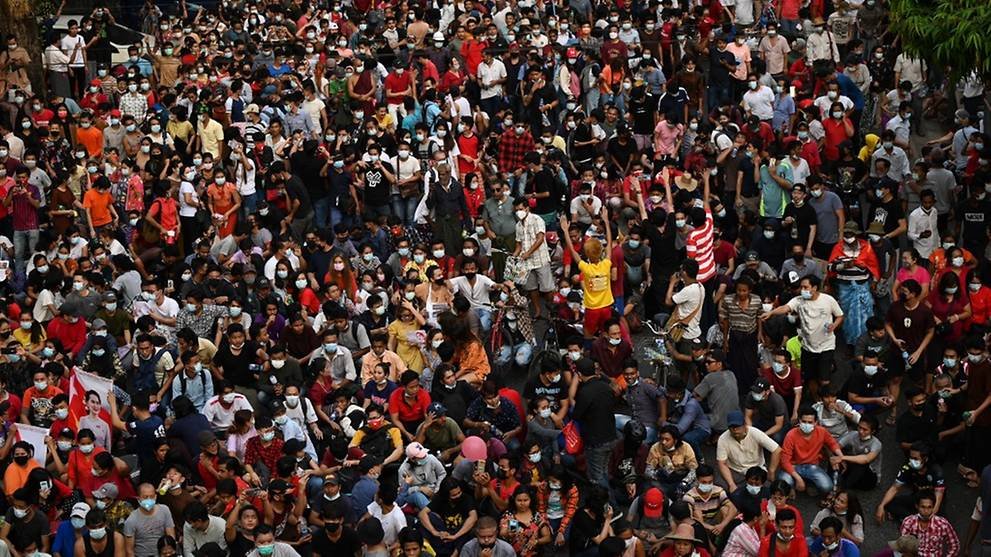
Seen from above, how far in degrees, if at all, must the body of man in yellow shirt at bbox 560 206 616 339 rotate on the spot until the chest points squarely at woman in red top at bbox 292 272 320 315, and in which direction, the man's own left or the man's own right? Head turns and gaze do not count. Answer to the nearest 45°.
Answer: approximately 90° to the man's own left

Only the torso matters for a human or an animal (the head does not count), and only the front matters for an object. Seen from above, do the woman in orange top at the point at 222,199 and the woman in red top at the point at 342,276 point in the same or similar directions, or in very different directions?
same or similar directions

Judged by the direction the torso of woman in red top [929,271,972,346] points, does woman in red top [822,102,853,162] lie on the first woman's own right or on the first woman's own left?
on the first woman's own right

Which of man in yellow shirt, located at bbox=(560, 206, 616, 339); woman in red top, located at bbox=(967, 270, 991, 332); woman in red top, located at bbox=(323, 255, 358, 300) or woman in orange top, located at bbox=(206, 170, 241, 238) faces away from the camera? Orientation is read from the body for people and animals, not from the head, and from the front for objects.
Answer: the man in yellow shirt

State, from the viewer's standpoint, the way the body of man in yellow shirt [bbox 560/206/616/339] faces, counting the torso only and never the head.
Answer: away from the camera

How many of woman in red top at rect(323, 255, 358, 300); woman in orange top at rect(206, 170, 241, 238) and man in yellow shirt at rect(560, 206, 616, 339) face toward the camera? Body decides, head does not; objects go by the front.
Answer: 2

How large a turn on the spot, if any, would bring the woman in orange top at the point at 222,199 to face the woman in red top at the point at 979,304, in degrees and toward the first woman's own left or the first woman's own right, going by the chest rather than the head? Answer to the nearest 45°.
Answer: approximately 45° to the first woman's own left

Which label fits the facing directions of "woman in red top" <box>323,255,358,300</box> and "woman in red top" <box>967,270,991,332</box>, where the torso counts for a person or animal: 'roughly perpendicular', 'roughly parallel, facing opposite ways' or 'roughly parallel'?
roughly parallel

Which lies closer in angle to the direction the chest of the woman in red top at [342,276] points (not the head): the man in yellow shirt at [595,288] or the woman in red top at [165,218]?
the man in yellow shirt

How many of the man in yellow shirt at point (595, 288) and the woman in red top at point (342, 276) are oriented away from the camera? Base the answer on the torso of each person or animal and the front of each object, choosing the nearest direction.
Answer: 1

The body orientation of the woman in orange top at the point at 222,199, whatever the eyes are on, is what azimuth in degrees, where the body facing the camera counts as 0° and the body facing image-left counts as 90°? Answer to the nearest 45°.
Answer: approximately 0°

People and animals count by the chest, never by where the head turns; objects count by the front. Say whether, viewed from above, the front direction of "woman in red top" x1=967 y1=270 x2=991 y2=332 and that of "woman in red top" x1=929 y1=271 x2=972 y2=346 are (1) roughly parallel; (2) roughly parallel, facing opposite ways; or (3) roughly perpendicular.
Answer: roughly parallel

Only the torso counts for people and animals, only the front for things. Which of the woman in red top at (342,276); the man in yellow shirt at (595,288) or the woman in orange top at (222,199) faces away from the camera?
the man in yellow shirt

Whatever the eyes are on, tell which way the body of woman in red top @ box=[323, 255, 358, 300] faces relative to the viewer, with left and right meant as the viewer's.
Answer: facing the viewer

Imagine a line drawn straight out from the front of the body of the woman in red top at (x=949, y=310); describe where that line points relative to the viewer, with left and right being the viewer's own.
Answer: facing the viewer and to the left of the viewer
